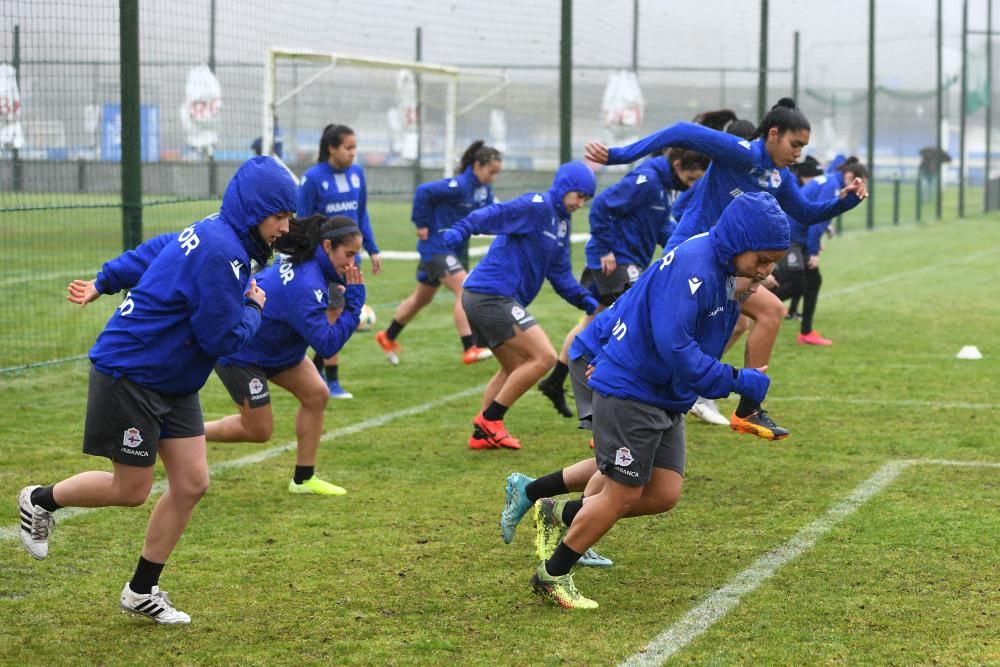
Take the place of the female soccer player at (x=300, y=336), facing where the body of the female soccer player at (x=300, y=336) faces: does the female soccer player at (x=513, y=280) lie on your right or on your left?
on your left

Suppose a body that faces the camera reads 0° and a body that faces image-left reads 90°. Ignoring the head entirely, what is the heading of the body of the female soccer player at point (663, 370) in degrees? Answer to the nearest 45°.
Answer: approximately 270°

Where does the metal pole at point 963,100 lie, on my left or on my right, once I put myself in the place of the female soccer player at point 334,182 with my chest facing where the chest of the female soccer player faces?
on my left

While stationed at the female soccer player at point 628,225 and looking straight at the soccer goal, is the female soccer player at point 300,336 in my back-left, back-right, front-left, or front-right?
back-left

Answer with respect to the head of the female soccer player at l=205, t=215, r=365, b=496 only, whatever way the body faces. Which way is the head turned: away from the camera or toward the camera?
toward the camera

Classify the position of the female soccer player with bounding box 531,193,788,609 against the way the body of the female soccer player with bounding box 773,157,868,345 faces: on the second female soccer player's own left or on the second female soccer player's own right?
on the second female soccer player's own right

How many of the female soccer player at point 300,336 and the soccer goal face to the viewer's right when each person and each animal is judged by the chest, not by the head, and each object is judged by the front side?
1

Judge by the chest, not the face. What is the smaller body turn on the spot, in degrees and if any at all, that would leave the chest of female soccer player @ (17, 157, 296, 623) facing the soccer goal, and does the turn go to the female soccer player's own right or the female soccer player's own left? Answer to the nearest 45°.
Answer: approximately 90° to the female soccer player's own left
